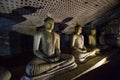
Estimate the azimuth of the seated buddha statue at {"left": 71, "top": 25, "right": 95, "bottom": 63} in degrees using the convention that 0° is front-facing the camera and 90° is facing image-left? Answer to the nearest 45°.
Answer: approximately 315°

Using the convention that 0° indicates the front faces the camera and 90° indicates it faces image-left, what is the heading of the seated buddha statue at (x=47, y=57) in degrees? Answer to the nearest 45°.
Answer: approximately 315°

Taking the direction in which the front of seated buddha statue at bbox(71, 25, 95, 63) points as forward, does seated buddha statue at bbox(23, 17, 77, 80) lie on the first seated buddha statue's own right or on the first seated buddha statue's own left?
on the first seated buddha statue's own right

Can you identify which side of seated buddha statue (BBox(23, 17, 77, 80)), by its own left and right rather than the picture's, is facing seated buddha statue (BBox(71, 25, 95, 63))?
left
